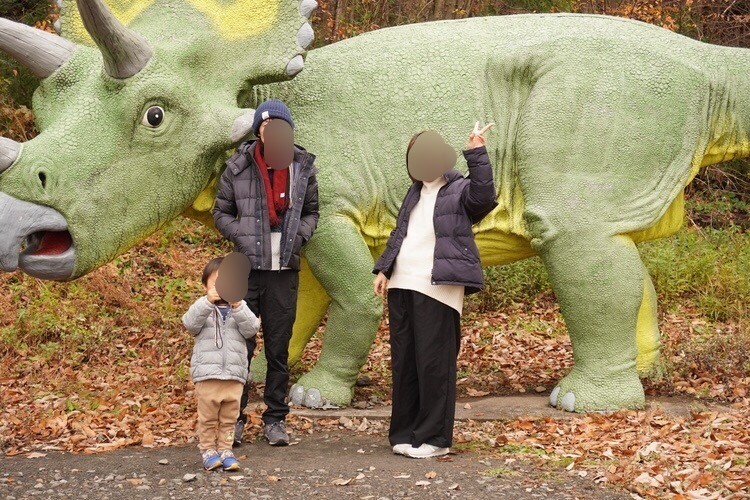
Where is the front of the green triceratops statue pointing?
to the viewer's left

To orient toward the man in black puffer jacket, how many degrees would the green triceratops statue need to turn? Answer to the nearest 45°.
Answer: approximately 45° to its left

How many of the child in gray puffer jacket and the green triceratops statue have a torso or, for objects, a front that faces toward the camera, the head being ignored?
1

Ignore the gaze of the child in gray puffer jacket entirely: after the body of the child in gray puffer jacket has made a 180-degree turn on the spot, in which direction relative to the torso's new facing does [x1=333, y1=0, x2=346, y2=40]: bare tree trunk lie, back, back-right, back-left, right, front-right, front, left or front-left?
front

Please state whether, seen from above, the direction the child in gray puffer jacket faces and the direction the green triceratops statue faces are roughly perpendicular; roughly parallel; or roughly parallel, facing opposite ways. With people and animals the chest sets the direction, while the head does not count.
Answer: roughly perpendicular

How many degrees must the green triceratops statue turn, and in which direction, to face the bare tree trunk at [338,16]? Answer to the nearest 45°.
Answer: approximately 90° to its right

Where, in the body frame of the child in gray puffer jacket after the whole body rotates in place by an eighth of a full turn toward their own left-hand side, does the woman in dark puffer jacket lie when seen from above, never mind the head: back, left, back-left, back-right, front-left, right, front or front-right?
front-left
